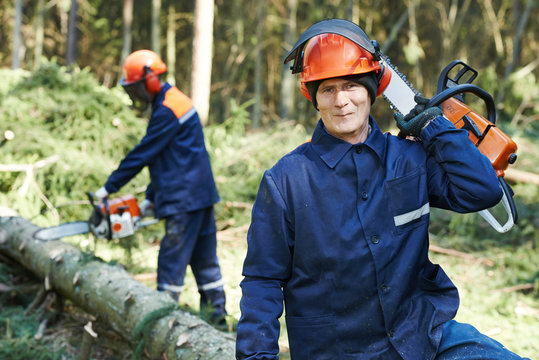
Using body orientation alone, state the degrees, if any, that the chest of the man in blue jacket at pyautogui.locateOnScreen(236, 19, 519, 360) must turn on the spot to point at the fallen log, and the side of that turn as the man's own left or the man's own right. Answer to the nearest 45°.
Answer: approximately 135° to the man's own right

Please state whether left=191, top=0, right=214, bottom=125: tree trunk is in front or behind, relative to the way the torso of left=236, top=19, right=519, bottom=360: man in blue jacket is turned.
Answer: behind

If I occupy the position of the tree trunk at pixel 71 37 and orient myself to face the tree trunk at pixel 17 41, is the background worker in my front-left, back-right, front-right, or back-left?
back-left

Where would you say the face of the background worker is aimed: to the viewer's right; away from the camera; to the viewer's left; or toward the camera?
to the viewer's left

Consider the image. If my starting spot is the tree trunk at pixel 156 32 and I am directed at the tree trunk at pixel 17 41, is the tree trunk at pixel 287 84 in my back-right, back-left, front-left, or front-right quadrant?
back-left

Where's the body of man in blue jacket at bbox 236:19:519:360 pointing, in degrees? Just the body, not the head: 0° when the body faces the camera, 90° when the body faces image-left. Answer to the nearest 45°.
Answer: approximately 0°

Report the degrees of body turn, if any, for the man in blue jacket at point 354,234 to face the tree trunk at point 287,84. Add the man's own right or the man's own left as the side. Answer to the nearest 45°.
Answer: approximately 180°

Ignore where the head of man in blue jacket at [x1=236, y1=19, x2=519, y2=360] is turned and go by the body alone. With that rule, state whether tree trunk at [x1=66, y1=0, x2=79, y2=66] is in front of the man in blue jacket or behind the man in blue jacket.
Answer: behind

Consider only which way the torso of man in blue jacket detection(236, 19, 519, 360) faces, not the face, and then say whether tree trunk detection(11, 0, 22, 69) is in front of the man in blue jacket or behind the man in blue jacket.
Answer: behind
